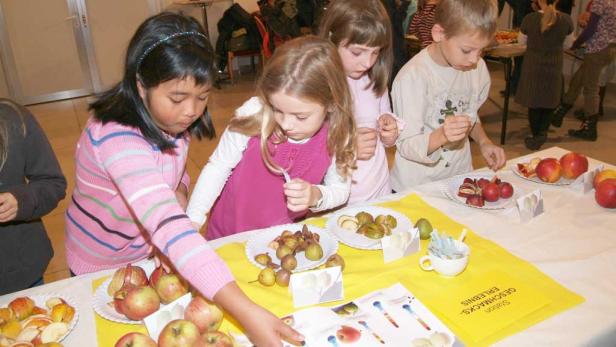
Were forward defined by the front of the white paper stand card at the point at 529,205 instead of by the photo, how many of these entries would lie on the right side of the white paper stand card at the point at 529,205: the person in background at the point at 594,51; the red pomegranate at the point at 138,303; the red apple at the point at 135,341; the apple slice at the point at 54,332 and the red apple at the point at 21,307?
4

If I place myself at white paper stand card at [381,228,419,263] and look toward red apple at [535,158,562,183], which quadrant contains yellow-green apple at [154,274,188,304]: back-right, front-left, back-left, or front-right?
back-left

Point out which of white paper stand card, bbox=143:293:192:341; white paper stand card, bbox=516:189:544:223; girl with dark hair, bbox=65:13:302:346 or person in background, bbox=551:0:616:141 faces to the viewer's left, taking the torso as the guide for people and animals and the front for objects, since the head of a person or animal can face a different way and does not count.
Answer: the person in background

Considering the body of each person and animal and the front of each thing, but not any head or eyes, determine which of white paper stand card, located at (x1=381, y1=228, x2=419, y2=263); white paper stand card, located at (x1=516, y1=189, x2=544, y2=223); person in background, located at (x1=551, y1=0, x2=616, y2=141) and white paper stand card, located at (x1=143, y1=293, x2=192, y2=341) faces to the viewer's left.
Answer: the person in background

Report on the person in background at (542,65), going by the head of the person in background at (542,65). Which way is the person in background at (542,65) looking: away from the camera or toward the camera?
away from the camera

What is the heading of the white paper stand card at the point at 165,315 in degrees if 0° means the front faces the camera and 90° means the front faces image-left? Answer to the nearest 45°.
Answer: approximately 315°

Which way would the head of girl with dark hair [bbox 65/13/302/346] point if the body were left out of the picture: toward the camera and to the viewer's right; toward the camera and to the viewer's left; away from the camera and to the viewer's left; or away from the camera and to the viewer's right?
toward the camera and to the viewer's right

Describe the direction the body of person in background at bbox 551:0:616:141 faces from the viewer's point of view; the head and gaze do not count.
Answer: to the viewer's left
